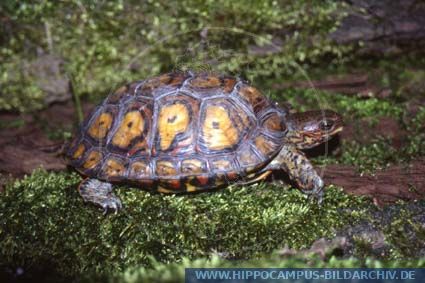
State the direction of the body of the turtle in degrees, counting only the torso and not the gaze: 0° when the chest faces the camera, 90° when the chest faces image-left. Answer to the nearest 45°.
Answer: approximately 270°
